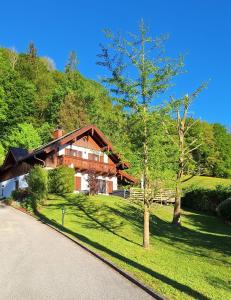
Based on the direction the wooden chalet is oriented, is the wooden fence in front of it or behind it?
in front

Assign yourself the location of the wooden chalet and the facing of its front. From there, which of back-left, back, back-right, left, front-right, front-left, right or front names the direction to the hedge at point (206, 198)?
front-left

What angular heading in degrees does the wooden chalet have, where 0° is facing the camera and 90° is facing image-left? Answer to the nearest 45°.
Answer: approximately 315°

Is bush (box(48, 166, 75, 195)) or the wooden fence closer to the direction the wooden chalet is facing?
the wooden fence

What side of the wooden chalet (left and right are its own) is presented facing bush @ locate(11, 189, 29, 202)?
right

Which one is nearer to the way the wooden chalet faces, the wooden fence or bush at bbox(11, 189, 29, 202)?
the wooden fence
